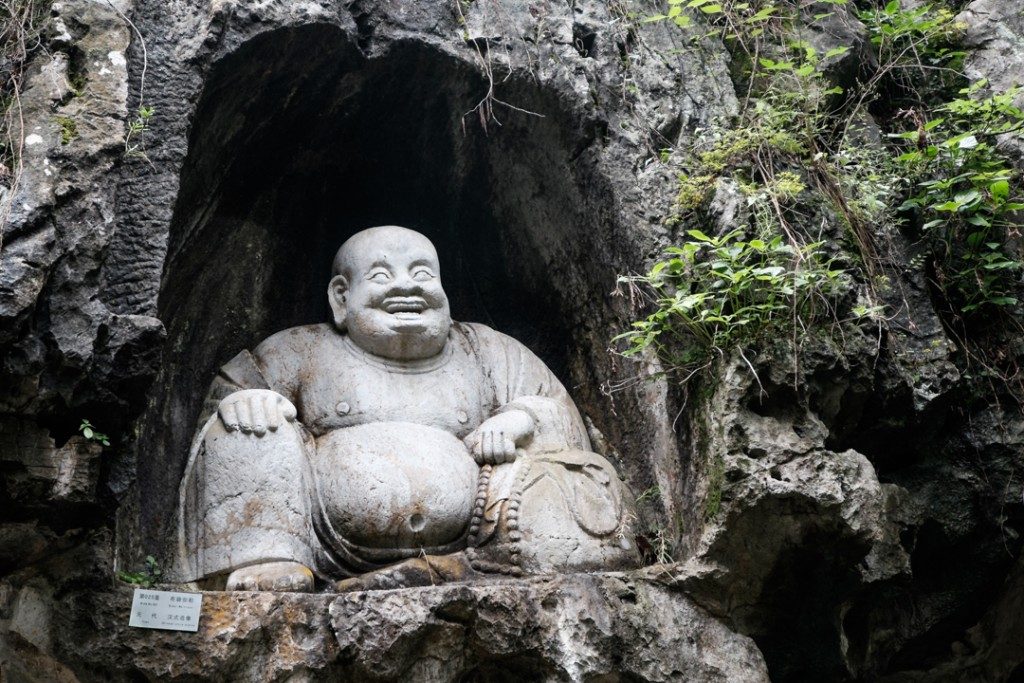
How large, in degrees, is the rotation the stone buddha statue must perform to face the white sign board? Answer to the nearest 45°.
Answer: approximately 45° to its right

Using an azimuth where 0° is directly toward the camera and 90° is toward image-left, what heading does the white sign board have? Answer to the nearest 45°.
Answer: approximately 0°

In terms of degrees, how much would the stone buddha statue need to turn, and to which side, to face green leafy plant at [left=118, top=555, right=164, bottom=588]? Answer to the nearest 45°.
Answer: approximately 90° to its right

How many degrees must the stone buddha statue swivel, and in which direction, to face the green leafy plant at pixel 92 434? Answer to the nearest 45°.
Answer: approximately 45° to its right

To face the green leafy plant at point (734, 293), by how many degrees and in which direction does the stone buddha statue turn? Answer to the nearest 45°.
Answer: approximately 90° to its left

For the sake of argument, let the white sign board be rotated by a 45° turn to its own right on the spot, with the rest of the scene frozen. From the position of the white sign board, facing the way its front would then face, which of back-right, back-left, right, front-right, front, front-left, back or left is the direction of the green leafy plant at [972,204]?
back-left

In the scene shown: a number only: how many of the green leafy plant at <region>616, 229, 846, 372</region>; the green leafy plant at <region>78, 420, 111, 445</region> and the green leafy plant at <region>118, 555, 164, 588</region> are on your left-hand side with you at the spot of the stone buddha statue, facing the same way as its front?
1

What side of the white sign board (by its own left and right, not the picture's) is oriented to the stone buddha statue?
left

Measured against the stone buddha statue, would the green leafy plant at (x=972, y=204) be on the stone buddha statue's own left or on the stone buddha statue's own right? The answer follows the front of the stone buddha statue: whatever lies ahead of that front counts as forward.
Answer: on the stone buddha statue's own left

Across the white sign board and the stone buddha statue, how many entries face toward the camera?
2
